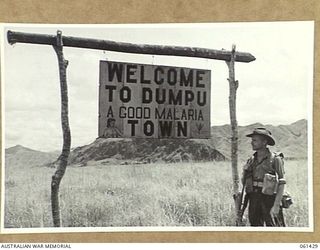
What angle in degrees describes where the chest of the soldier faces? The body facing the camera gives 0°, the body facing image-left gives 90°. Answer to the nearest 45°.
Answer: approximately 45°
